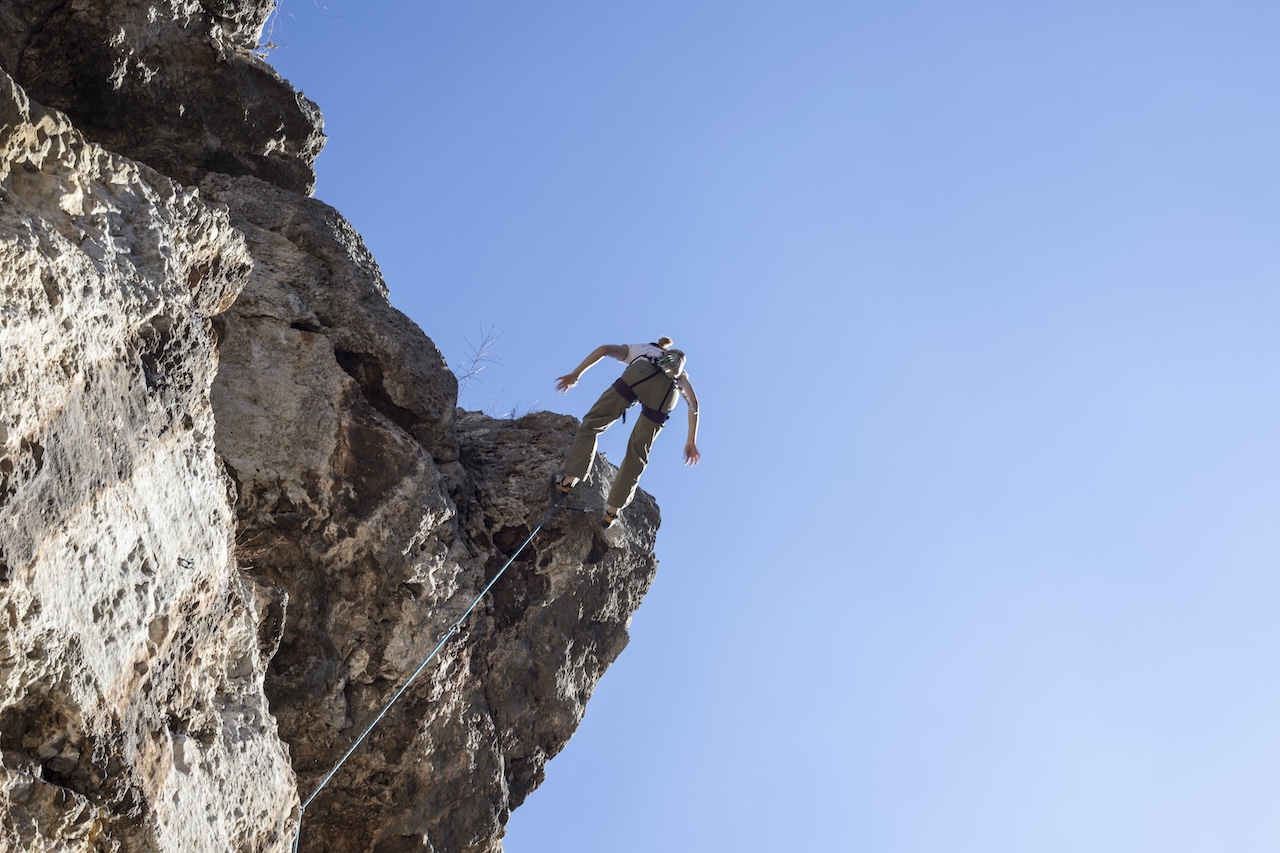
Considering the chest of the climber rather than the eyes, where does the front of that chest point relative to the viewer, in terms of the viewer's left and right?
facing away from the viewer
